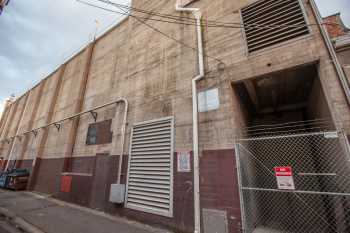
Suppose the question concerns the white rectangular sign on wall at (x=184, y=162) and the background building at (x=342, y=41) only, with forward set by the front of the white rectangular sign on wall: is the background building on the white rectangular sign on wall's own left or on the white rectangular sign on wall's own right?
on the white rectangular sign on wall's own left

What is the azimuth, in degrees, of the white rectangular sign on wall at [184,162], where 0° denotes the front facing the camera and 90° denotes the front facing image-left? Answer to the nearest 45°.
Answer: approximately 0°

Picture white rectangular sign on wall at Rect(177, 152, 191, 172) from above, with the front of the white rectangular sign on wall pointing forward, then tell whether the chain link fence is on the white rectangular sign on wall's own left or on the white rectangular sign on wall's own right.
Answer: on the white rectangular sign on wall's own left
